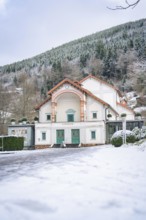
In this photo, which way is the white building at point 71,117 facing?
toward the camera

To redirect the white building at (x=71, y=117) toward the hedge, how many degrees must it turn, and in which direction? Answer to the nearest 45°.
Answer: approximately 45° to its right
